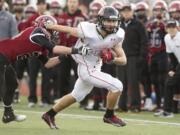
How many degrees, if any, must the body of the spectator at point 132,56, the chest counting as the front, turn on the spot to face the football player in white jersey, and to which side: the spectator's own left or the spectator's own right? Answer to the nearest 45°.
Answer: approximately 45° to the spectator's own left

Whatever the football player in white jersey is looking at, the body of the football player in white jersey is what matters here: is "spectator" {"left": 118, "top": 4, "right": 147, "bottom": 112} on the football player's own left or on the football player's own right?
on the football player's own left

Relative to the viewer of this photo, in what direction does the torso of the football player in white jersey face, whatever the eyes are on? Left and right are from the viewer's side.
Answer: facing the viewer and to the right of the viewer

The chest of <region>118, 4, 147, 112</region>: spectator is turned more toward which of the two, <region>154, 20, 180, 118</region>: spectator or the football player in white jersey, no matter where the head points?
the football player in white jersey

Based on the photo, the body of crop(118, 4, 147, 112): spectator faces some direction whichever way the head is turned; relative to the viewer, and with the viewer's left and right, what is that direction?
facing the viewer and to the left of the viewer

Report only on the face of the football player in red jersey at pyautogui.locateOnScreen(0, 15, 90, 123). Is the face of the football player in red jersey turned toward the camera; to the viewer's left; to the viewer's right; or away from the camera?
to the viewer's right

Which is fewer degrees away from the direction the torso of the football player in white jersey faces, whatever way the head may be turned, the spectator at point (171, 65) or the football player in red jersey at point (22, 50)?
the spectator

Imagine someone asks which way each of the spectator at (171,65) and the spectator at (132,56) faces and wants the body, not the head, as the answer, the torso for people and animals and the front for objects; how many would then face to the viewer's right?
0
